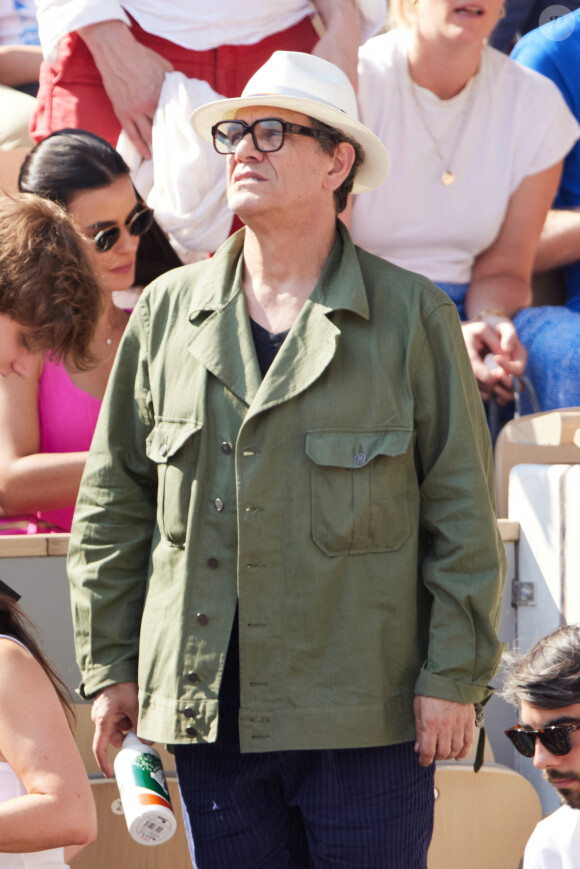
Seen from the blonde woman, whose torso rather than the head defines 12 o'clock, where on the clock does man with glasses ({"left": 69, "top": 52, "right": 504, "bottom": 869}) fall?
The man with glasses is roughly at 12 o'clock from the blonde woman.

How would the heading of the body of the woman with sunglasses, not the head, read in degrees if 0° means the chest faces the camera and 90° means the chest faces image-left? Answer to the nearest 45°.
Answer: approximately 315°

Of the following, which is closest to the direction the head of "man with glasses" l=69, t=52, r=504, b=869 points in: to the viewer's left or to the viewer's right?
to the viewer's left

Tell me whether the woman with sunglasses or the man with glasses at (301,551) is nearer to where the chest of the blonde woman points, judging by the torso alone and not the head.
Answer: the man with glasses

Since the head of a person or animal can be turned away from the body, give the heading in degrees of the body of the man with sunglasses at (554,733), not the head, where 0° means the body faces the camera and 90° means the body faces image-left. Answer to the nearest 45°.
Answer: approximately 45°

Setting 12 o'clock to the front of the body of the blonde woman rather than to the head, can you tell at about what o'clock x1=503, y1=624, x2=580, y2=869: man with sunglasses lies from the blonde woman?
The man with sunglasses is roughly at 12 o'clock from the blonde woman.

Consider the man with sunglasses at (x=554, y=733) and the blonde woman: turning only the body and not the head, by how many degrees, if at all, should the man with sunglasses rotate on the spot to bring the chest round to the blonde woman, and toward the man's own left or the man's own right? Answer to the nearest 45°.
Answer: approximately 135° to the man's own right
